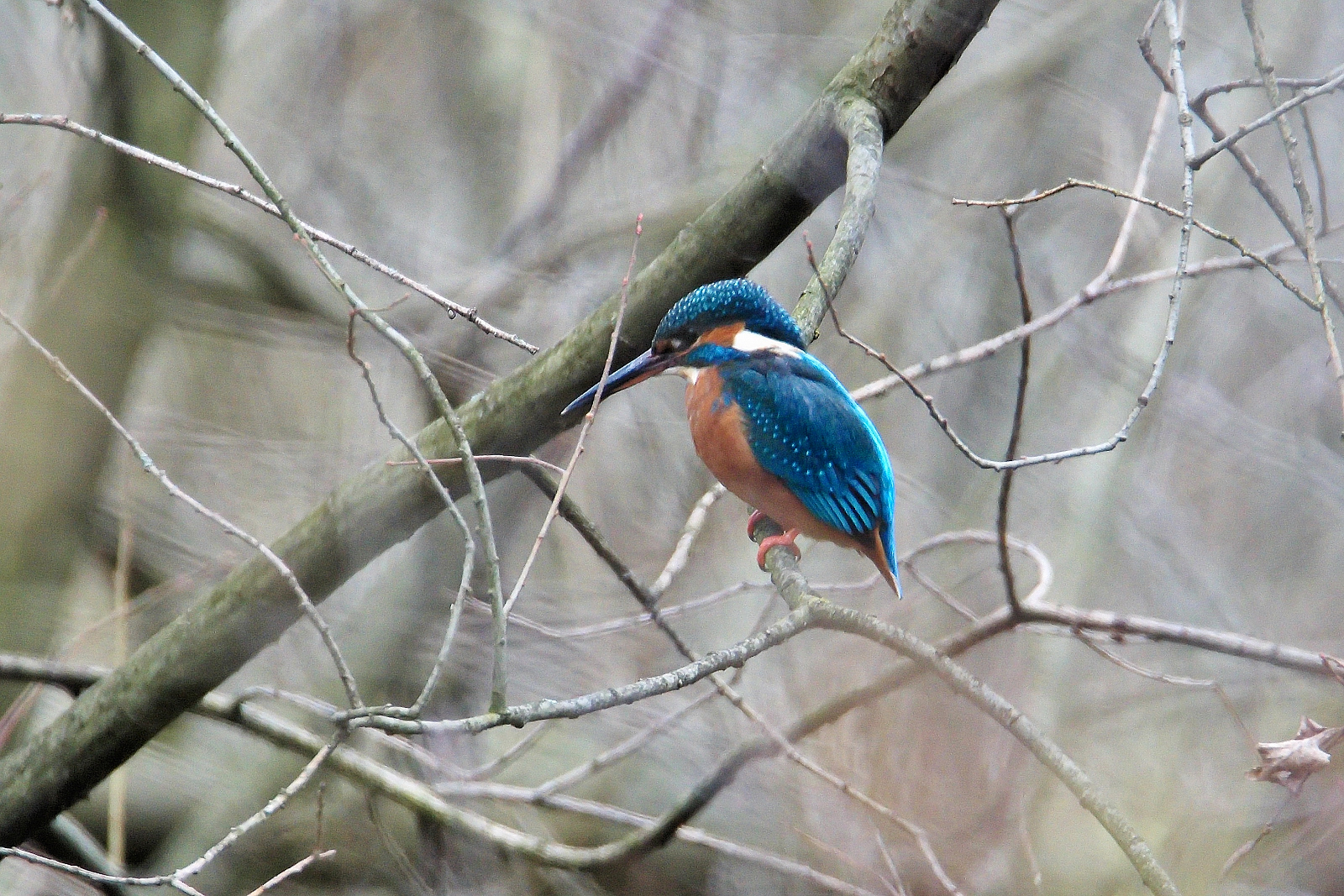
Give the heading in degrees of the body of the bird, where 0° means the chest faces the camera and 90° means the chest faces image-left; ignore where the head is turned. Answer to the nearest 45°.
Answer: approximately 90°

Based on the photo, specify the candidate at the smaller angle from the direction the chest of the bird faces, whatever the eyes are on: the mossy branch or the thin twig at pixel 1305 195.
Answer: the mossy branch

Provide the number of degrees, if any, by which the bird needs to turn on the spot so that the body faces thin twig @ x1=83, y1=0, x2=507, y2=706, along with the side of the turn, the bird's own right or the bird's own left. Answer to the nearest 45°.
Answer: approximately 45° to the bird's own left
